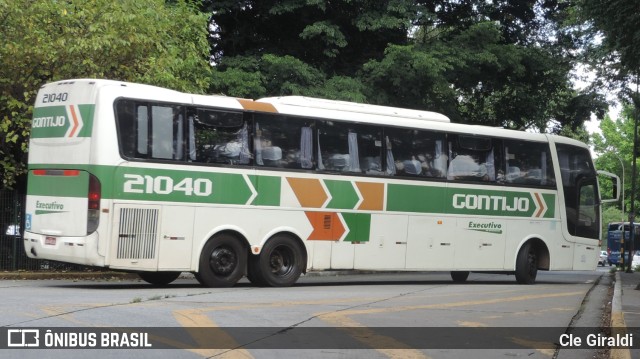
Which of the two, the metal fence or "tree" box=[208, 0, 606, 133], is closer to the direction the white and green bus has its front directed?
the tree

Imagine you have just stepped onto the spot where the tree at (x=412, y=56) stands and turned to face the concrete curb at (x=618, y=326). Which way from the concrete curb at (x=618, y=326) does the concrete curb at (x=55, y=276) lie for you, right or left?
right

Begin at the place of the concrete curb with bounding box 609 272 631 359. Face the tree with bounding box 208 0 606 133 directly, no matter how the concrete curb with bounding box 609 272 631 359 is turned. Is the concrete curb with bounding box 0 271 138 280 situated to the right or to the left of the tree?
left

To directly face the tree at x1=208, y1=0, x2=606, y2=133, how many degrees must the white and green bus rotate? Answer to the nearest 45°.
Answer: approximately 45° to its left

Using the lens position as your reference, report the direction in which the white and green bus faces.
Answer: facing away from the viewer and to the right of the viewer

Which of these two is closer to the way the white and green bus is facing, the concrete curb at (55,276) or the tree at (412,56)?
the tree

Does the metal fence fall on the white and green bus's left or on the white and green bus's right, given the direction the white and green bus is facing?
on its left
